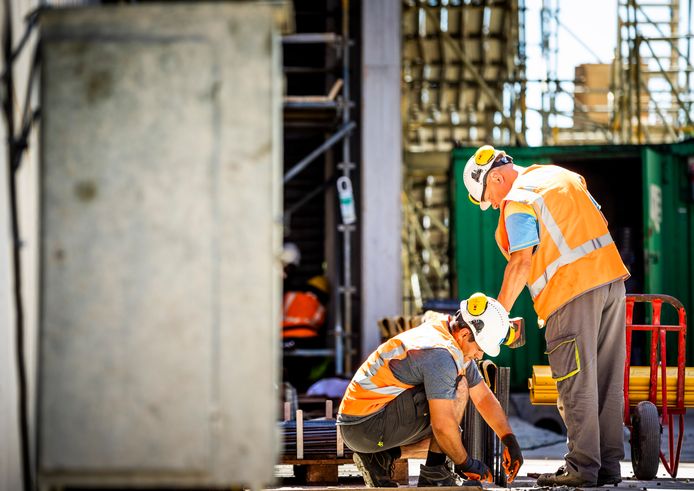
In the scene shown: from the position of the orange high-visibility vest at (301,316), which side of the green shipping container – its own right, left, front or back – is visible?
right

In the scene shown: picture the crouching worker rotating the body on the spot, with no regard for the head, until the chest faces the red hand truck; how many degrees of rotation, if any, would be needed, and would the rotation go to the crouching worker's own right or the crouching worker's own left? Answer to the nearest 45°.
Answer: approximately 45° to the crouching worker's own left

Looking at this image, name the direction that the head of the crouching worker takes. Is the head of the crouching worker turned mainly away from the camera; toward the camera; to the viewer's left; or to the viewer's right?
to the viewer's right

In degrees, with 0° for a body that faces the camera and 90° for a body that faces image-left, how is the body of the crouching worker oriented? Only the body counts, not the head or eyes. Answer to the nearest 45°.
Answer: approximately 270°

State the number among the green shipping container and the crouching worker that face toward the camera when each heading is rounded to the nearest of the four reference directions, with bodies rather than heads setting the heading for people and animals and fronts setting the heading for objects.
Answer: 1

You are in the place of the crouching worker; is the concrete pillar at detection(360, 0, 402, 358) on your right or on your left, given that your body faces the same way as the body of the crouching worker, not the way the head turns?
on your left

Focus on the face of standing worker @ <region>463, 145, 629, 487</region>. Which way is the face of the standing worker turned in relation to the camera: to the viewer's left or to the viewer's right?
to the viewer's left

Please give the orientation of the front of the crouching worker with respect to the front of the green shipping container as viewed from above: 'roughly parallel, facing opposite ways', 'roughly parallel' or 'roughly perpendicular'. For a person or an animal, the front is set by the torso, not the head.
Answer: roughly perpendicular

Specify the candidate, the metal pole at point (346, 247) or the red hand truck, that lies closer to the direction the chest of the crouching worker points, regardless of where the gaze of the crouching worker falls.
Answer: the red hand truck

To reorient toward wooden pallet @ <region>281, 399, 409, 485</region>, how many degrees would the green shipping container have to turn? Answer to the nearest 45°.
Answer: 0° — it already faces it

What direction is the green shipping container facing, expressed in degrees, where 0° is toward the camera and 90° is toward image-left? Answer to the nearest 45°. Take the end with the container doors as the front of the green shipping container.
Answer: approximately 0°

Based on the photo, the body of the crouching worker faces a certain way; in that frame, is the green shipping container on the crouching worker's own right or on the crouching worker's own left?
on the crouching worker's own left
